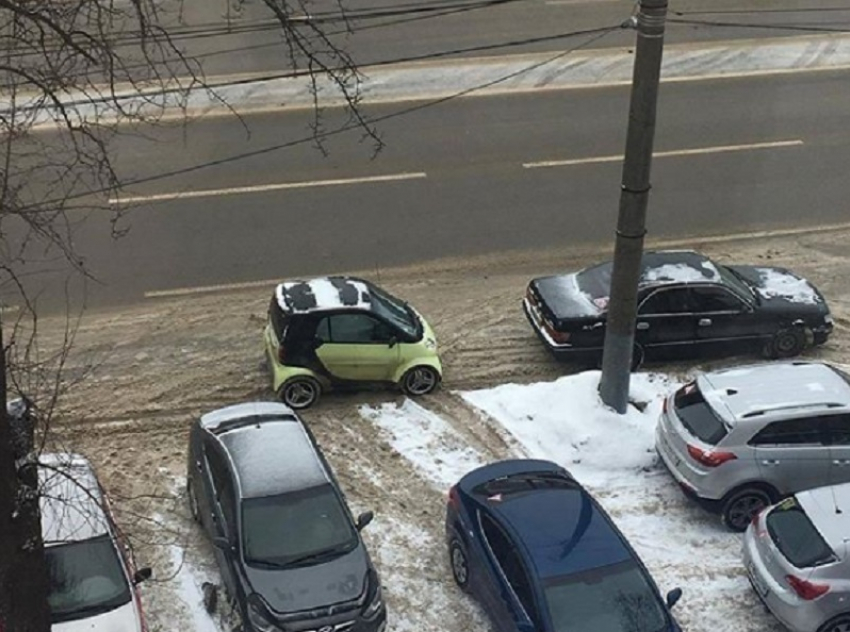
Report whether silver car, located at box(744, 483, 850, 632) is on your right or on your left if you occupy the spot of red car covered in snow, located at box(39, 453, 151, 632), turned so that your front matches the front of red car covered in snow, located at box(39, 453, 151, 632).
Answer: on your left

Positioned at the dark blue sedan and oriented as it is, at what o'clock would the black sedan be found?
The black sedan is roughly at 8 o'clock from the dark blue sedan.

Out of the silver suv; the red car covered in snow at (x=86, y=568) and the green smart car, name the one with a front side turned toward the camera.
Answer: the red car covered in snow

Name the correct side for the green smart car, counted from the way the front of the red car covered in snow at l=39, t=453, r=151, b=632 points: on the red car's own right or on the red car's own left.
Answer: on the red car's own left

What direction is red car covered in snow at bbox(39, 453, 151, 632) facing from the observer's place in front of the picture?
facing the viewer

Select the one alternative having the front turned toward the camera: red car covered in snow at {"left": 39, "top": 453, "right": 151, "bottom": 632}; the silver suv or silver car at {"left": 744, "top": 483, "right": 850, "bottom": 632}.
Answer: red car covered in snow at {"left": 39, "top": 453, "right": 151, "bottom": 632}

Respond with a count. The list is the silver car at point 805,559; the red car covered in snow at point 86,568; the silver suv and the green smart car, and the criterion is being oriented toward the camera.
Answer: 1

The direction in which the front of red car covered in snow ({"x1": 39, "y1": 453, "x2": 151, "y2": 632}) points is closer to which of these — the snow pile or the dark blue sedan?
the dark blue sedan

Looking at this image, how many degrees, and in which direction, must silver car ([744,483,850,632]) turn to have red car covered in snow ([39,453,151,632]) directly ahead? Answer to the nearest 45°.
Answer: approximately 180°

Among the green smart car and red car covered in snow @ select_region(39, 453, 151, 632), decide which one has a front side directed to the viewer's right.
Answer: the green smart car

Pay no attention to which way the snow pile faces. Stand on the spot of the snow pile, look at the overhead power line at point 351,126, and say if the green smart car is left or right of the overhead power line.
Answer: left

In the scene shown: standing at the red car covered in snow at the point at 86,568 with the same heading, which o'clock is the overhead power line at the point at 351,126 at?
The overhead power line is roughly at 7 o'clock from the red car covered in snow.

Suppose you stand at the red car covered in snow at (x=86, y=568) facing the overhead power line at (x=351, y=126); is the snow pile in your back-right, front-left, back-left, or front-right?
front-right

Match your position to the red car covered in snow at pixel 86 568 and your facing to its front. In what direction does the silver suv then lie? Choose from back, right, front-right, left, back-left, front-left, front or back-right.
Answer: left

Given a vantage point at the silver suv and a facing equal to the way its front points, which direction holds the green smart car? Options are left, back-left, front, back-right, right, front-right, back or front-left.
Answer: back-left

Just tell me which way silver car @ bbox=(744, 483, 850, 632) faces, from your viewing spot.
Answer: facing away from the viewer and to the right of the viewer

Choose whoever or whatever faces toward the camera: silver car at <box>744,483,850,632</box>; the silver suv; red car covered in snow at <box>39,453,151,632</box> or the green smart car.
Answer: red car covered in snow at <box>39,453,151,632</box>

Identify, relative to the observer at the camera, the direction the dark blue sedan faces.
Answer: facing the viewer and to the right of the viewer

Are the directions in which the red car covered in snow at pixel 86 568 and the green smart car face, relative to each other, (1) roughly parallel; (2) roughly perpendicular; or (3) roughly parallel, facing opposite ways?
roughly perpendicular

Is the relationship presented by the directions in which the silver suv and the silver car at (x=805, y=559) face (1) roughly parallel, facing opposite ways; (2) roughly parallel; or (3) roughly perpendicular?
roughly parallel

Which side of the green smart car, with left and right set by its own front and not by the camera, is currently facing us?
right
